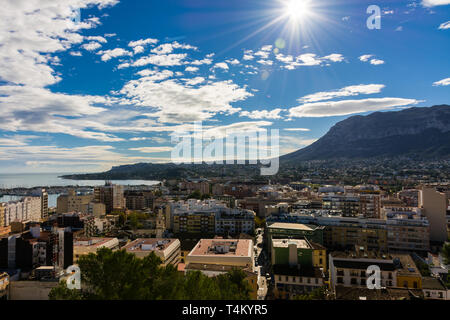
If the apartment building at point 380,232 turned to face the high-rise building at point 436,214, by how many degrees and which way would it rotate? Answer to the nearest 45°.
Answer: approximately 135° to its left

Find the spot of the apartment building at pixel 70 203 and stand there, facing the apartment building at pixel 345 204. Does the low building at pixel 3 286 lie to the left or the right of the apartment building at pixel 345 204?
right

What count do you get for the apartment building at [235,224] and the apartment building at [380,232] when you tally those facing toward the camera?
2

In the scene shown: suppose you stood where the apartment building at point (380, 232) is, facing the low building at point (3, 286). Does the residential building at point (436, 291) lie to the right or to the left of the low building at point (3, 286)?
left

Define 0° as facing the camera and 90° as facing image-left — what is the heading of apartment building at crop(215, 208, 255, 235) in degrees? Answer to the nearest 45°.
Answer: approximately 0°

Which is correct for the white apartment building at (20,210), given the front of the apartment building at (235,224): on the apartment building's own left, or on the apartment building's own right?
on the apartment building's own right
